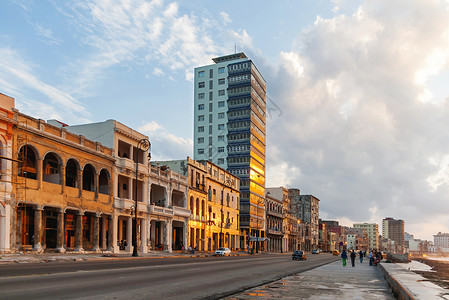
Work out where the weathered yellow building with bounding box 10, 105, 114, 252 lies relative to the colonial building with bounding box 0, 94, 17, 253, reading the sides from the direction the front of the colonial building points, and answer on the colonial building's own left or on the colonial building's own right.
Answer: on the colonial building's own left

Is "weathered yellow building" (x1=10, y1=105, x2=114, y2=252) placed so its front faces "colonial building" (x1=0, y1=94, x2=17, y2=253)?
no

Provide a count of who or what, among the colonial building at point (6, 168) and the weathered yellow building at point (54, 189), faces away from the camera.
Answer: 0

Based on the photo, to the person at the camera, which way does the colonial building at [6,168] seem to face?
facing the viewer and to the right of the viewer

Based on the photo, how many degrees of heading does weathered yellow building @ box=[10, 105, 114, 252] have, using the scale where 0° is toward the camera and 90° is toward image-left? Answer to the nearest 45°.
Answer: approximately 315°

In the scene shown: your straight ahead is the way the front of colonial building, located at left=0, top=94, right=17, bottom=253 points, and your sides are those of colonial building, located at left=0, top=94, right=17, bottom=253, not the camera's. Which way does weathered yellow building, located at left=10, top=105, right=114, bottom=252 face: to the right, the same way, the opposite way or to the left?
the same way
